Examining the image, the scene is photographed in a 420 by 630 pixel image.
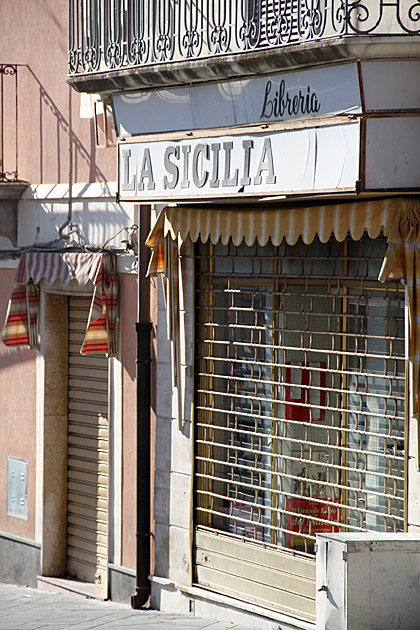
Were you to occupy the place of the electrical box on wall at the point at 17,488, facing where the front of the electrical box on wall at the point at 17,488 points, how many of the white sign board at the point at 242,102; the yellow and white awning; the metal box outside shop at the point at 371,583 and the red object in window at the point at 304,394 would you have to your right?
0

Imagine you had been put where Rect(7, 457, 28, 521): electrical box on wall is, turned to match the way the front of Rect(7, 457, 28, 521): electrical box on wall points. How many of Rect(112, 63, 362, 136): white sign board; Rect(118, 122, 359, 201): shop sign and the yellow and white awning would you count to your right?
0

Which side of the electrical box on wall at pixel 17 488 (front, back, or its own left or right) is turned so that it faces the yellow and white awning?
left

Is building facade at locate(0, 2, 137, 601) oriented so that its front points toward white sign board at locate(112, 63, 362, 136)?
no

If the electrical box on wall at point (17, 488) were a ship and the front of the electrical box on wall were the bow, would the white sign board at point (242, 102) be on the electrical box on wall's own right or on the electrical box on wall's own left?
on the electrical box on wall's own left

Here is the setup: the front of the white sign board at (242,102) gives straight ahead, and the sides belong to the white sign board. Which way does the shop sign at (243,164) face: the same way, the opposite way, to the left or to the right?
the same way

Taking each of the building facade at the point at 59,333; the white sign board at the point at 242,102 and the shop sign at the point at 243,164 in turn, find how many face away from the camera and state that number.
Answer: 0

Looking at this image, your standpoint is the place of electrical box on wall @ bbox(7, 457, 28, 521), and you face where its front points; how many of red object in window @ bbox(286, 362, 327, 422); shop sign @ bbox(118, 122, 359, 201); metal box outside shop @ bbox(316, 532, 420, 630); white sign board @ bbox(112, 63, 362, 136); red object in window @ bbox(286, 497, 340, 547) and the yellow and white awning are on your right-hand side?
0

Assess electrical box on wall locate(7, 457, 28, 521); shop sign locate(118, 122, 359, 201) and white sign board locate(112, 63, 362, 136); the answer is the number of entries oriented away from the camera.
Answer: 0

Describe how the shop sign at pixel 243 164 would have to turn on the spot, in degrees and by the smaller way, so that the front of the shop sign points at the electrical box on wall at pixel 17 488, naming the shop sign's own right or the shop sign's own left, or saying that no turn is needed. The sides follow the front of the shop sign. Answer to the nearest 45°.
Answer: approximately 90° to the shop sign's own right

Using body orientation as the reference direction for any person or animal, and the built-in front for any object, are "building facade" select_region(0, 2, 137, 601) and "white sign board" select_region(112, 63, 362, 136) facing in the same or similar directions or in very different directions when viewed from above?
same or similar directions

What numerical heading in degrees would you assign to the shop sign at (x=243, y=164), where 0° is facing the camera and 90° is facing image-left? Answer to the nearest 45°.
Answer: approximately 45°

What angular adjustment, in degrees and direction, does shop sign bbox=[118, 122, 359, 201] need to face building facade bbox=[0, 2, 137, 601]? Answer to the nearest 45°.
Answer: approximately 90° to its right

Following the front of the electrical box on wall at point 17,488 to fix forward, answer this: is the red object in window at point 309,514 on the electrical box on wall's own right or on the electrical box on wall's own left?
on the electrical box on wall's own left
